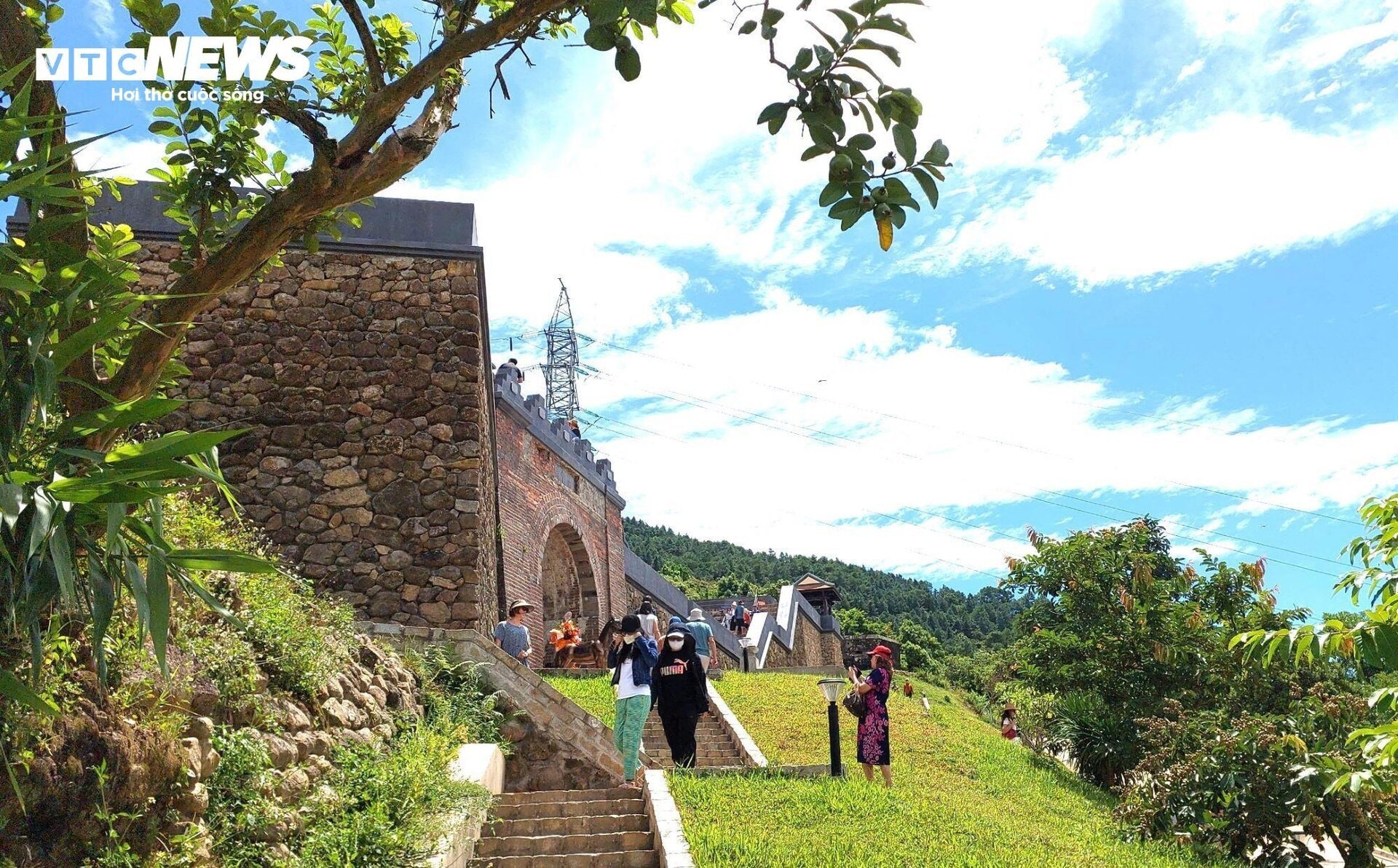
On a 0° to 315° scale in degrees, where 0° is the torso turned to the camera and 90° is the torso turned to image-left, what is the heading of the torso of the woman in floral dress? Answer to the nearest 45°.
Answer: approximately 90°

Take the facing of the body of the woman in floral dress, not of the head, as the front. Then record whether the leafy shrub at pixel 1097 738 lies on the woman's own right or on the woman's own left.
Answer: on the woman's own right

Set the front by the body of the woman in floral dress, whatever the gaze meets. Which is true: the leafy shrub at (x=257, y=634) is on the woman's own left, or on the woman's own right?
on the woman's own left

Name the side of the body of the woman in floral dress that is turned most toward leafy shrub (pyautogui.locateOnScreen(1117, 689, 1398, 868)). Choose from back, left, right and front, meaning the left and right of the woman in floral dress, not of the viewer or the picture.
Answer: back

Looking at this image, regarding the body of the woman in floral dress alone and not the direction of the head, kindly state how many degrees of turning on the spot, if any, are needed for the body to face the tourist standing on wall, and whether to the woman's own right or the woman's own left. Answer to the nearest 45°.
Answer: approximately 45° to the woman's own right

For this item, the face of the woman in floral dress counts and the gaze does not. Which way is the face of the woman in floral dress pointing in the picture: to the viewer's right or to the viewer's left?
to the viewer's left

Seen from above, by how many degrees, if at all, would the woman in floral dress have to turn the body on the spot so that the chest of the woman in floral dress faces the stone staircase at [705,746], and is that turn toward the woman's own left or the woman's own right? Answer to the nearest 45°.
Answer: approximately 45° to the woman's own right

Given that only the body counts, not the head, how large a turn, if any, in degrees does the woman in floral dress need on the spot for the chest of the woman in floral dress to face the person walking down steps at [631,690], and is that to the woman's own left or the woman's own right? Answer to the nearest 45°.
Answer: approximately 45° to the woman's own left
